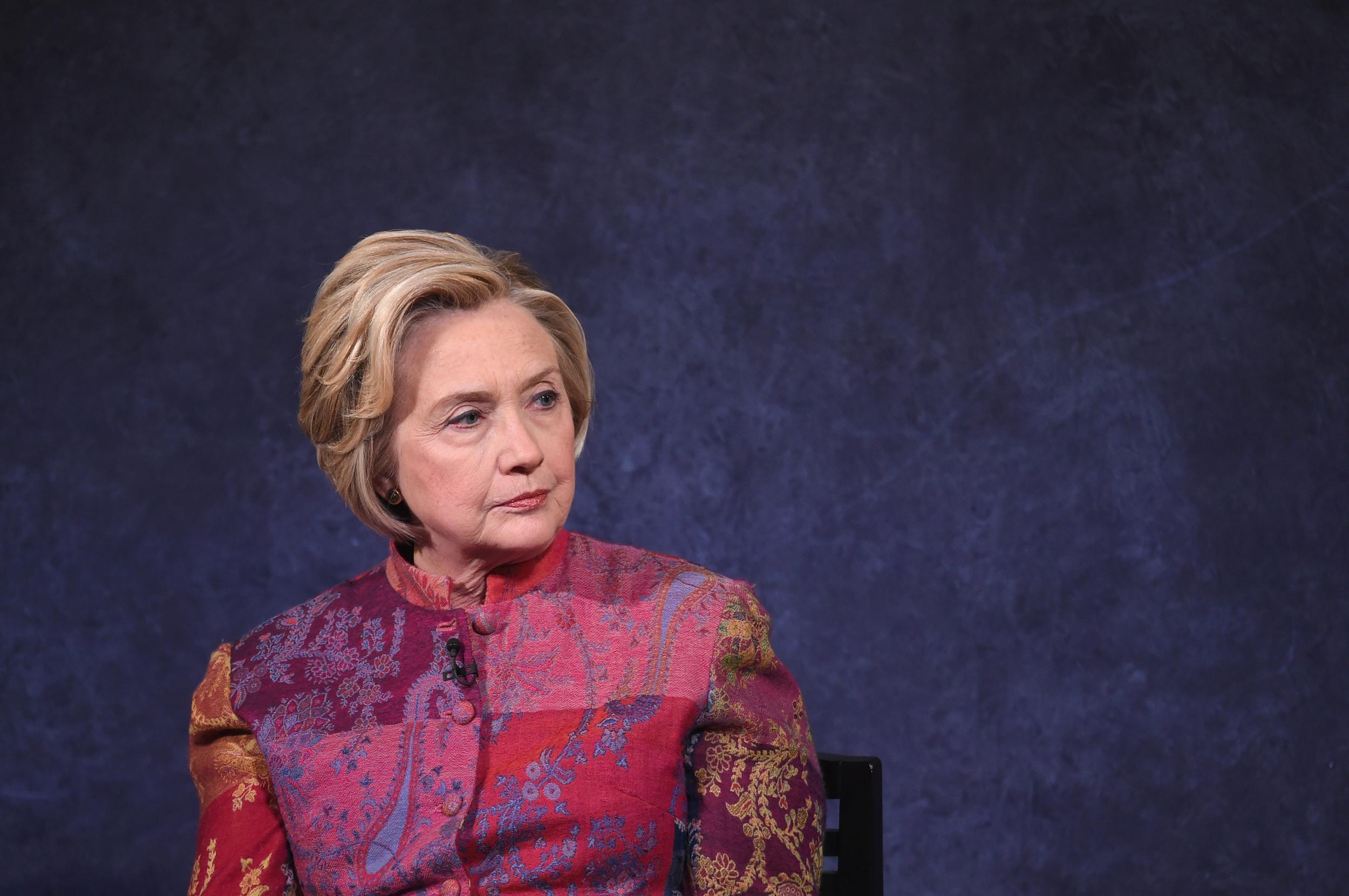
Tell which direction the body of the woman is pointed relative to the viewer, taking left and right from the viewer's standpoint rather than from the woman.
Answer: facing the viewer

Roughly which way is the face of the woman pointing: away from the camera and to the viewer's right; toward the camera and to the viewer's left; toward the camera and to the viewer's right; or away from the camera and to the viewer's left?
toward the camera and to the viewer's right
